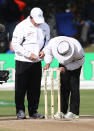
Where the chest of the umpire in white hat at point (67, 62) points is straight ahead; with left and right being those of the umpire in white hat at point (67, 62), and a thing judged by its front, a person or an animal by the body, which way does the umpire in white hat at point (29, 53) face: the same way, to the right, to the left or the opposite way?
to the left

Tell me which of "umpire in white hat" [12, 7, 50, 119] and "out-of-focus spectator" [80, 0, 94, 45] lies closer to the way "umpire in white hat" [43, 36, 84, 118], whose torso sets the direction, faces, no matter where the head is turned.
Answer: the umpire in white hat

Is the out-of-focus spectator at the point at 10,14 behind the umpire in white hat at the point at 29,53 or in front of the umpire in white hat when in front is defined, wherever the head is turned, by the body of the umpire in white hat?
behind

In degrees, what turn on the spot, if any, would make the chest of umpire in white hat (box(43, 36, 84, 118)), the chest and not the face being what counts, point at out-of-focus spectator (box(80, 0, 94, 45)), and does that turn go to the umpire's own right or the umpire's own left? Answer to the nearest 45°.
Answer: approximately 135° to the umpire's own right

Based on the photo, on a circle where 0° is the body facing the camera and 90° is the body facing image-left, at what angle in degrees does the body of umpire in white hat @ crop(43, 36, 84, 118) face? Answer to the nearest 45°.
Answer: approximately 45°

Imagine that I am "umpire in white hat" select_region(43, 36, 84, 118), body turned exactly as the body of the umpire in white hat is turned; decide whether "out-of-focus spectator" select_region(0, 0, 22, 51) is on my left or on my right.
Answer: on my right

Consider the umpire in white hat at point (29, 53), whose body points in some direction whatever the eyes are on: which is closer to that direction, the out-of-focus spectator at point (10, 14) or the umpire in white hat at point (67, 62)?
the umpire in white hat

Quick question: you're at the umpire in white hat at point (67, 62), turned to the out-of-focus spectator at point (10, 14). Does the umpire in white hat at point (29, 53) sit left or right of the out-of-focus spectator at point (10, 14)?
left

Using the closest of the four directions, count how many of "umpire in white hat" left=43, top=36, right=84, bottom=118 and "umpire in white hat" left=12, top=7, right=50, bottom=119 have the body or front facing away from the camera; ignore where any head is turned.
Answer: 0

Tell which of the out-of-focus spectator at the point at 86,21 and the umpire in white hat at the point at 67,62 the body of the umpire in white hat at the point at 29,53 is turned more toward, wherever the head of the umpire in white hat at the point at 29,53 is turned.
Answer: the umpire in white hat
